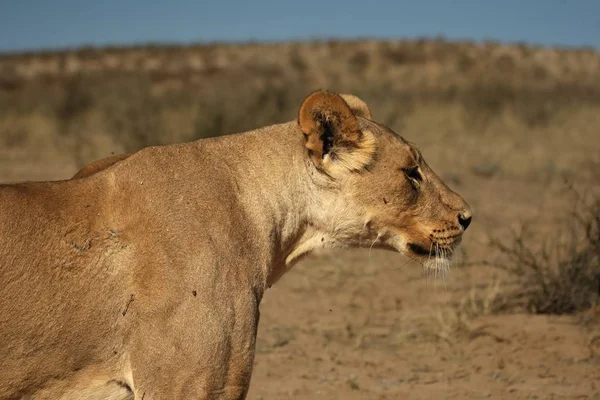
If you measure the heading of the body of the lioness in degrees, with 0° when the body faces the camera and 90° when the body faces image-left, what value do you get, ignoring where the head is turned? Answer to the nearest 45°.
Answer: approximately 270°

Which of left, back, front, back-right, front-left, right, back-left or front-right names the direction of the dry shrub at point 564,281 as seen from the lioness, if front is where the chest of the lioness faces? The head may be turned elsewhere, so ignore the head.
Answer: front-left
